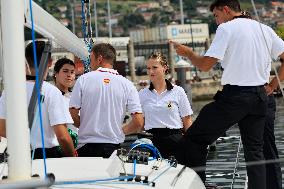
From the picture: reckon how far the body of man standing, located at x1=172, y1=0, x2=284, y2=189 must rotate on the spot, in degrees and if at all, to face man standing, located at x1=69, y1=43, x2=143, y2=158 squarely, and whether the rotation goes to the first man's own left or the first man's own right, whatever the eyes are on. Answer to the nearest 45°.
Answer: approximately 45° to the first man's own left

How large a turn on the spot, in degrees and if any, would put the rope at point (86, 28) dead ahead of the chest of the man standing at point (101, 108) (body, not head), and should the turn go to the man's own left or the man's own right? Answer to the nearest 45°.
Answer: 0° — they already face it

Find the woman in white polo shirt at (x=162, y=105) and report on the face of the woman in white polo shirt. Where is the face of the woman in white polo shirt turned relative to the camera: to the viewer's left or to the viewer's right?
to the viewer's left

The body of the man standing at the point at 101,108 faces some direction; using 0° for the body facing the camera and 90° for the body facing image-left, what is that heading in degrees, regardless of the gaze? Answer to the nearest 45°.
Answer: approximately 180°

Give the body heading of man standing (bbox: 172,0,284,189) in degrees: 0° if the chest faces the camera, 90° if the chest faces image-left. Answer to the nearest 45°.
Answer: approximately 135°

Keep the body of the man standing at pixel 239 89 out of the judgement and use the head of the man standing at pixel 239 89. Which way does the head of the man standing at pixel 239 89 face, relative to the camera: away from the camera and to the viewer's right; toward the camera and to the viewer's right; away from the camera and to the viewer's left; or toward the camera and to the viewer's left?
away from the camera and to the viewer's left
